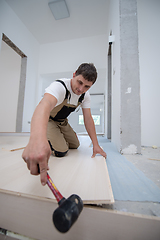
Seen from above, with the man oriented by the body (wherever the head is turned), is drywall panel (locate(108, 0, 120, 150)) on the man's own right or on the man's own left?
on the man's own left

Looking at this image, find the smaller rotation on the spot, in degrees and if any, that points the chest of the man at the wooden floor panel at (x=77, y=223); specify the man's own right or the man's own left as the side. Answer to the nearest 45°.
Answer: approximately 45° to the man's own right

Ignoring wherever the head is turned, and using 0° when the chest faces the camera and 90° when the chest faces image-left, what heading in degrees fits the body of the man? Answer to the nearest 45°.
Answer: approximately 315°
